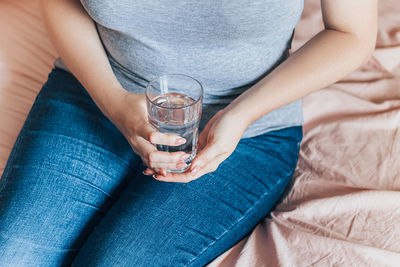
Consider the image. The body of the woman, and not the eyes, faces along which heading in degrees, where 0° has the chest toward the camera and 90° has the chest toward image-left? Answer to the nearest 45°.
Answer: approximately 45°
